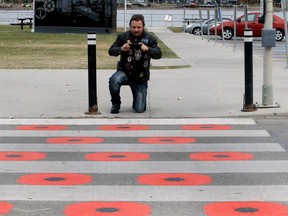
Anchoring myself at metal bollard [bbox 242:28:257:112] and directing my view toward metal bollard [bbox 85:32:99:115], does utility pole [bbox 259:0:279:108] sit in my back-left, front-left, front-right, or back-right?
back-right

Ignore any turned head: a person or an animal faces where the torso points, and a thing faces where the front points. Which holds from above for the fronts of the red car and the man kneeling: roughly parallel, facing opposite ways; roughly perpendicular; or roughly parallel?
roughly perpendicular

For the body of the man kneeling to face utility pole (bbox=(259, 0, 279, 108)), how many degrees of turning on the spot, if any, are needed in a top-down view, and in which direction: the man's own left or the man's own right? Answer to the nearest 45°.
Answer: approximately 90° to the man's own left

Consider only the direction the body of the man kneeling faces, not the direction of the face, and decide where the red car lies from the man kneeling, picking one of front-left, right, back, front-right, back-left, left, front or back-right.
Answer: back

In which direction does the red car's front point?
to the viewer's left

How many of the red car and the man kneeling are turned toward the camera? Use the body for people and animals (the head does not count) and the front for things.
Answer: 1

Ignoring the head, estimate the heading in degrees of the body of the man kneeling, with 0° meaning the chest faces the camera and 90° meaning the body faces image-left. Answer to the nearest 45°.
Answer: approximately 0°
